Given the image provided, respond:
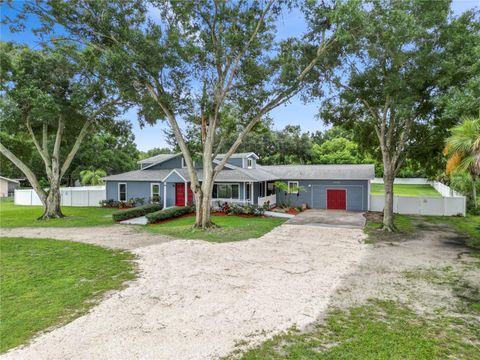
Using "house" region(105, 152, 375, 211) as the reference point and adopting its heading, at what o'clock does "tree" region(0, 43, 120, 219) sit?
The tree is roughly at 2 o'clock from the house.

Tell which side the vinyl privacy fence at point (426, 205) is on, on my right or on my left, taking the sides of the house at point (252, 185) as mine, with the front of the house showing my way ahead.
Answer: on my left

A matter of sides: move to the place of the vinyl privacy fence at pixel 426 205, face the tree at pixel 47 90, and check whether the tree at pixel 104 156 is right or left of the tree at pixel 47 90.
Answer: right

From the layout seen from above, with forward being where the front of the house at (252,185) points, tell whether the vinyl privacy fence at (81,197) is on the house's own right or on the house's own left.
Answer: on the house's own right

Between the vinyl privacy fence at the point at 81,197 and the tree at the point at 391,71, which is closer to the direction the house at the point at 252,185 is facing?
the tree

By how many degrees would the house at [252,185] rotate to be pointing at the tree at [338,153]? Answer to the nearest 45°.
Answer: approximately 135° to its left

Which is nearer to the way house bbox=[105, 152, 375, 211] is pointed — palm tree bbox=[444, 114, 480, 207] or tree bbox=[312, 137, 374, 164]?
the palm tree

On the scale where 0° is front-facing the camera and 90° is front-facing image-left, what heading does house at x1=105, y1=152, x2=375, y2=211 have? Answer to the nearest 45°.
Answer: approximately 0°

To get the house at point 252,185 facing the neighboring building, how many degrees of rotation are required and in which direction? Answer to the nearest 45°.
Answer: approximately 135° to its right

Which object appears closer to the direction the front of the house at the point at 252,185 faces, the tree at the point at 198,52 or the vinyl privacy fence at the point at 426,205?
the tree
